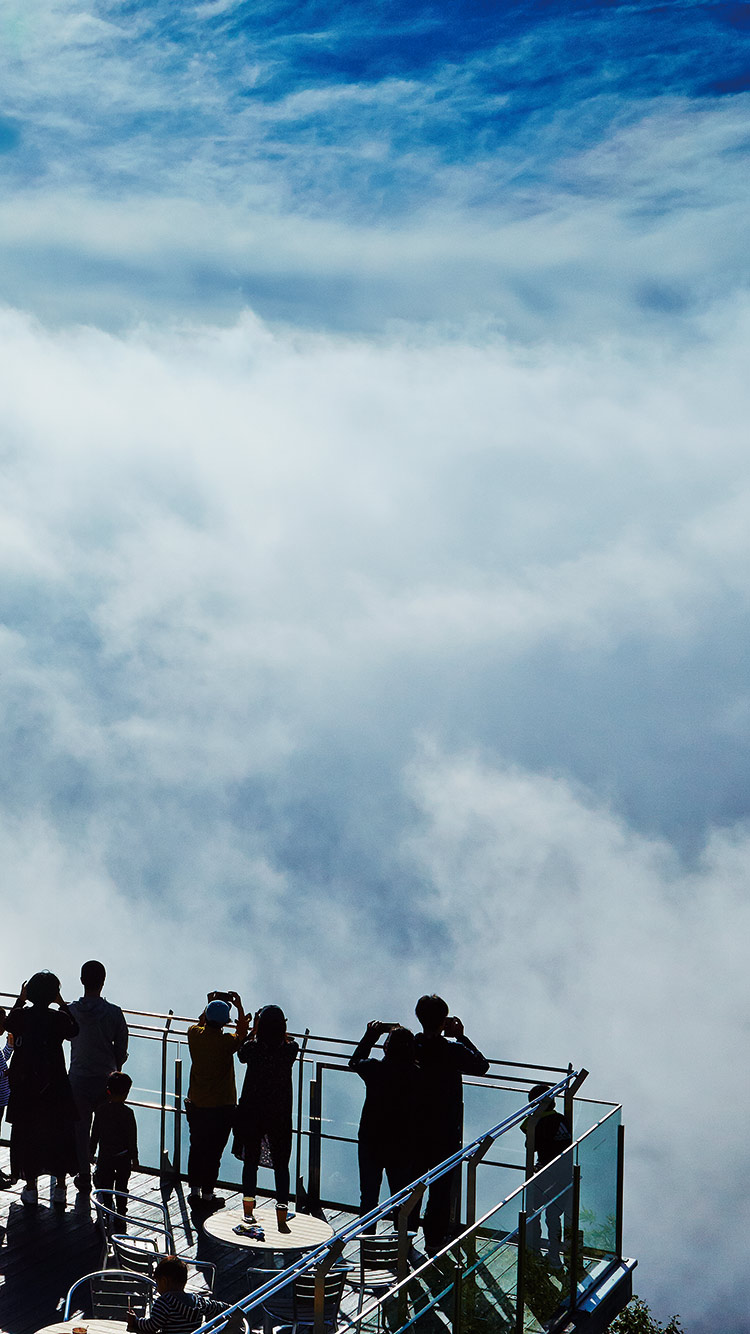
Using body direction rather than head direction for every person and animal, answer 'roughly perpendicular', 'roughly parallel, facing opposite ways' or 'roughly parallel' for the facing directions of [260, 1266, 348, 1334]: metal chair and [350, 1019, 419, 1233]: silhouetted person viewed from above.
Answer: roughly parallel

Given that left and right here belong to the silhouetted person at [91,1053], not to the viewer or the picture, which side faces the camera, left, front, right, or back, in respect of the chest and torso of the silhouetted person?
back

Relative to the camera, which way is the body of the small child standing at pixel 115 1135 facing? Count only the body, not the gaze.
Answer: away from the camera

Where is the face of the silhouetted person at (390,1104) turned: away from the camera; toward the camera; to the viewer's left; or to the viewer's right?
away from the camera

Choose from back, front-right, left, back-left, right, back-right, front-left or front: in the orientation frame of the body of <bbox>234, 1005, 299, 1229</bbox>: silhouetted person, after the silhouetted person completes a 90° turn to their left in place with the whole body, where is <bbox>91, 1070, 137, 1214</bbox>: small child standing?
front

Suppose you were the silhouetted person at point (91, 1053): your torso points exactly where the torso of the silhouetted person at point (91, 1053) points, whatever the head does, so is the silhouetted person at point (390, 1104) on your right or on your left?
on your right

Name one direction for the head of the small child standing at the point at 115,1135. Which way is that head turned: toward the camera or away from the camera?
away from the camera

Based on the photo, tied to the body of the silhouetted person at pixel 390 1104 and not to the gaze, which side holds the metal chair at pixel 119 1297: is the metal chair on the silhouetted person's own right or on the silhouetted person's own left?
on the silhouetted person's own left

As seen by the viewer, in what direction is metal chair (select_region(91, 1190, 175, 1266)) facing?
to the viewer's right

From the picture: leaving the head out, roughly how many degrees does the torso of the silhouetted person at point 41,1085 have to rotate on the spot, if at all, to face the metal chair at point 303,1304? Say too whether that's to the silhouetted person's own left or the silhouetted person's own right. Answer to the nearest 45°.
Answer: approximately 135° to the silhouetted person's own right

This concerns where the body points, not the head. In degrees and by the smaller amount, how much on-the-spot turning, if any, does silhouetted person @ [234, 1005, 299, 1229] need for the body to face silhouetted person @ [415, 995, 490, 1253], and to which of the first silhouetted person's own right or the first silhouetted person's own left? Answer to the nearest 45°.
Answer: approximately 135° to the first silhouetted person's own right

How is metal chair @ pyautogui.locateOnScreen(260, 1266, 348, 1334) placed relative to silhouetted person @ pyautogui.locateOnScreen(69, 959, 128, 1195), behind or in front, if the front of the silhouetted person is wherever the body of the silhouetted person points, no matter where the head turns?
behind

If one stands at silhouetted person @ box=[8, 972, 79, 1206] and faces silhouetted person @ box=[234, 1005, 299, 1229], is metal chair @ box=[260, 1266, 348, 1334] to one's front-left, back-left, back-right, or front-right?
front-right

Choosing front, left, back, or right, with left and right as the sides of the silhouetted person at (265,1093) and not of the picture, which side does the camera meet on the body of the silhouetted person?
back

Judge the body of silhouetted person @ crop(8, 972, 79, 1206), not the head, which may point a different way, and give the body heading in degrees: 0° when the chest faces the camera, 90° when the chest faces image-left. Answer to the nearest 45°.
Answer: approximately 180°
